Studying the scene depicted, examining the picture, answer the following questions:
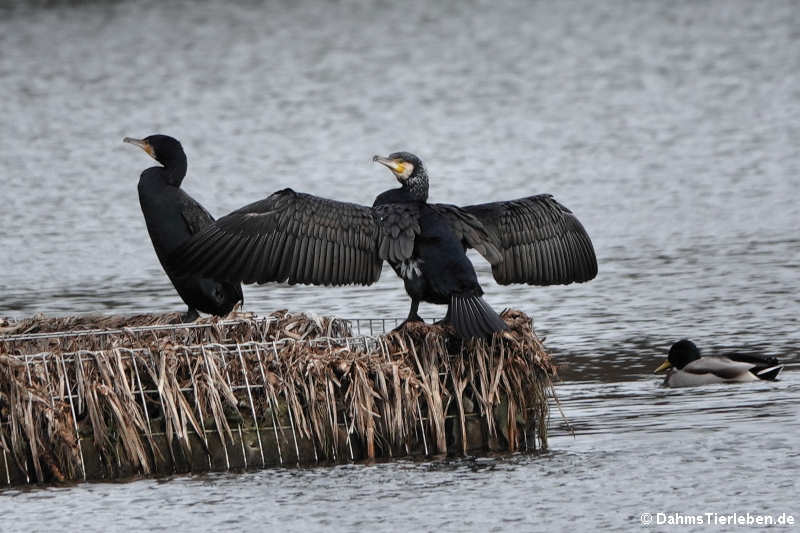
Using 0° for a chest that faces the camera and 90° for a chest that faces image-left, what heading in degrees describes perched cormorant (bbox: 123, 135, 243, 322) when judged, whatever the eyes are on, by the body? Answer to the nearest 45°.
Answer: approximately 90°

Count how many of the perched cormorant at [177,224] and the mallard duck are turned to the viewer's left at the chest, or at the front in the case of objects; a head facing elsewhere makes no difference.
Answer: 2

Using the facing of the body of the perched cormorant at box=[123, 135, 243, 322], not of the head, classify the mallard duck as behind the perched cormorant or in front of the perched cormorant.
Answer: behind

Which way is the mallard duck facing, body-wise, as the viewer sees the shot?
to the viewer's left

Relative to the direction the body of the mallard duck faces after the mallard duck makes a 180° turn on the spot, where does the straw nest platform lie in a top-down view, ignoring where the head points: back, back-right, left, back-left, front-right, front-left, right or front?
back-right
